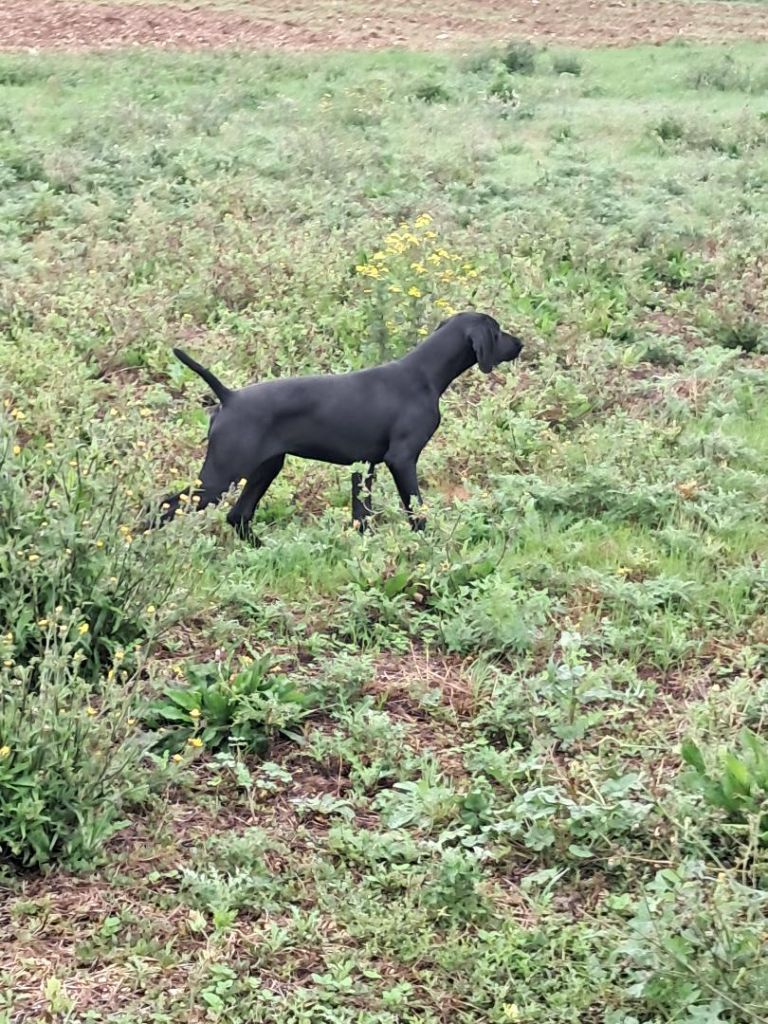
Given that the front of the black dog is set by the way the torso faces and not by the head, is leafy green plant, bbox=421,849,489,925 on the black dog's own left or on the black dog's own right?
on the black dog's own right

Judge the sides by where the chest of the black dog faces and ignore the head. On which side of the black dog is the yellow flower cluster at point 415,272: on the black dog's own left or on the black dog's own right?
on the black dog's own left

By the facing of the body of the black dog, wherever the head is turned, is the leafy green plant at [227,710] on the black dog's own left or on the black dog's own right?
on the black dog's own right

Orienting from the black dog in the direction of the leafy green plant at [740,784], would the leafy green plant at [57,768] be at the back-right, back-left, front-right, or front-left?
front-right

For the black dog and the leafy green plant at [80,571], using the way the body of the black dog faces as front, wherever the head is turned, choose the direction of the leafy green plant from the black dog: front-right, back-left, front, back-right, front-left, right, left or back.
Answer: back-right

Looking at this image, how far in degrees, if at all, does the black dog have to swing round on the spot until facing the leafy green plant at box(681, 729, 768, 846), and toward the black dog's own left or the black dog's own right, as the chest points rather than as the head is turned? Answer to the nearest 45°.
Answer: approximately 45° to the black dog's own right

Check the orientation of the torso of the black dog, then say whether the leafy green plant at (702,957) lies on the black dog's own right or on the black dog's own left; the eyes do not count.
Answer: on the black dog's own right

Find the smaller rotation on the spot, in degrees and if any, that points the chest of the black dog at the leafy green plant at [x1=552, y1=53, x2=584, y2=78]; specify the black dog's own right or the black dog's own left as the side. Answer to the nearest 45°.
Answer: approximately 90° to the black dog's own left

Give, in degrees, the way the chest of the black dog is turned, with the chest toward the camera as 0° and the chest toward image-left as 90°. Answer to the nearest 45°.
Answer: approximately 270°

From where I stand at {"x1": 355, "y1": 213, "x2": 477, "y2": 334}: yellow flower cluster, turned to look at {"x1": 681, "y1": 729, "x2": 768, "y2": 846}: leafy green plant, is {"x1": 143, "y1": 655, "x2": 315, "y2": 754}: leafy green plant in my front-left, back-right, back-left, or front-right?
front-right

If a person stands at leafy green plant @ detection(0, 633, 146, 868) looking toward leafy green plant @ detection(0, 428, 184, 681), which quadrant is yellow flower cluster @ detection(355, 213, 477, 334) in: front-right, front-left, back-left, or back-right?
front-right
